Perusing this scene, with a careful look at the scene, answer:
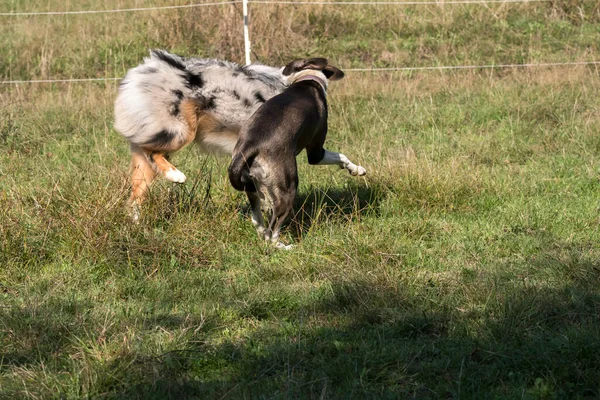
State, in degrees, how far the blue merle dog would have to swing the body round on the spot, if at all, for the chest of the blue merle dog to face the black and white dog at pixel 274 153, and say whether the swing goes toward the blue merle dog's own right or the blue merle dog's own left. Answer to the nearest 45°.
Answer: approximately 45° to the blue merle dog's own right

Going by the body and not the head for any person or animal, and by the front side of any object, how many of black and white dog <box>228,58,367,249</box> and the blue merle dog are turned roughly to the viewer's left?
0

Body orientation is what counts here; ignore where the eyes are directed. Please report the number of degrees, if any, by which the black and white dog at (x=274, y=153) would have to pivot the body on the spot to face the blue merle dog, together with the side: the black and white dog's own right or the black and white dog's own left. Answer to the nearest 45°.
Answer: approximately 90° to the black and white dog's own left

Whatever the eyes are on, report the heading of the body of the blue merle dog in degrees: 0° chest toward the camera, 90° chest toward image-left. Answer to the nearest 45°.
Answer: approximately 270°

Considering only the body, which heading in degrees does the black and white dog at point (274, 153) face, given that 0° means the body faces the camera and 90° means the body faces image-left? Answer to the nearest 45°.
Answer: approximately 225°
